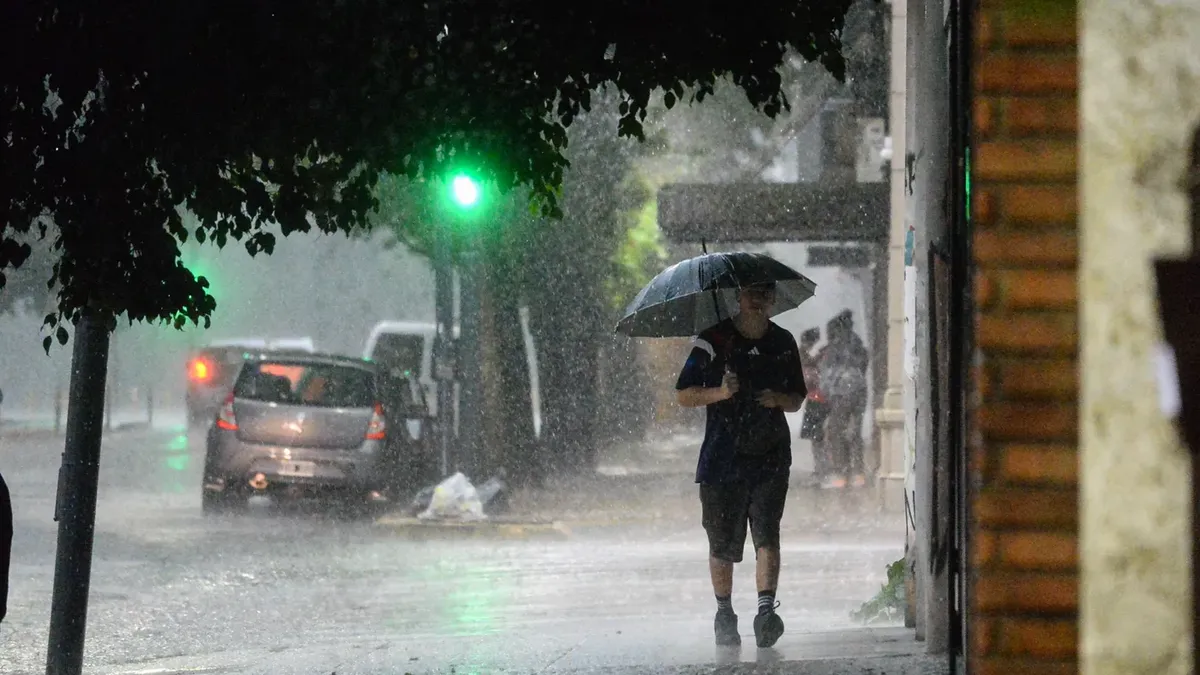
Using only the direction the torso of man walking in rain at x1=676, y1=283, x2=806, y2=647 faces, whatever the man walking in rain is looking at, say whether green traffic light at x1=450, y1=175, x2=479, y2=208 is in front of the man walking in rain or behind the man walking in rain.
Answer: behind

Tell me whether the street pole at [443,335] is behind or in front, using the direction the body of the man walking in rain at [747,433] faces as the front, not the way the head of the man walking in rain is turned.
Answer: behind

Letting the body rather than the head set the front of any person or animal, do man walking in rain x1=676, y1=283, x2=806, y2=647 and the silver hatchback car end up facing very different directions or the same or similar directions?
very different directions

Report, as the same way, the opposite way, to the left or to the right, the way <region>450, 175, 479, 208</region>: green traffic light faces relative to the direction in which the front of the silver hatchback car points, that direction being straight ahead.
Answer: the opposite way

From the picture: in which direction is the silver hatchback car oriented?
away from the camera

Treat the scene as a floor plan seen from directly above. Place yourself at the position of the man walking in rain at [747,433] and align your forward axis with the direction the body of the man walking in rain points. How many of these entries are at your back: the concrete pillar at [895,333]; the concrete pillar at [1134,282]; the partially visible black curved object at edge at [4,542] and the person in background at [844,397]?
2

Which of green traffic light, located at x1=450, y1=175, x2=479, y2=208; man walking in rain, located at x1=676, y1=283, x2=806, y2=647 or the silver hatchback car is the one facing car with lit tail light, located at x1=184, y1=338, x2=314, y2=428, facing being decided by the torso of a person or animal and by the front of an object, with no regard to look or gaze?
the silver hatchback car

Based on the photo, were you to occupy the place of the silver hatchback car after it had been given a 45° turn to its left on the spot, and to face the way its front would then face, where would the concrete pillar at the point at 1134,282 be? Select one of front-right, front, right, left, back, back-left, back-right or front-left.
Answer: back-left

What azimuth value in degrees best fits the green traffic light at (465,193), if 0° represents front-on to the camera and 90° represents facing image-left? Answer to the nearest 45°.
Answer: approximately 0°

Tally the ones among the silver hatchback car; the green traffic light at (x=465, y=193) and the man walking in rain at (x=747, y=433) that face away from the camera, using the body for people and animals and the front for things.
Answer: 1
